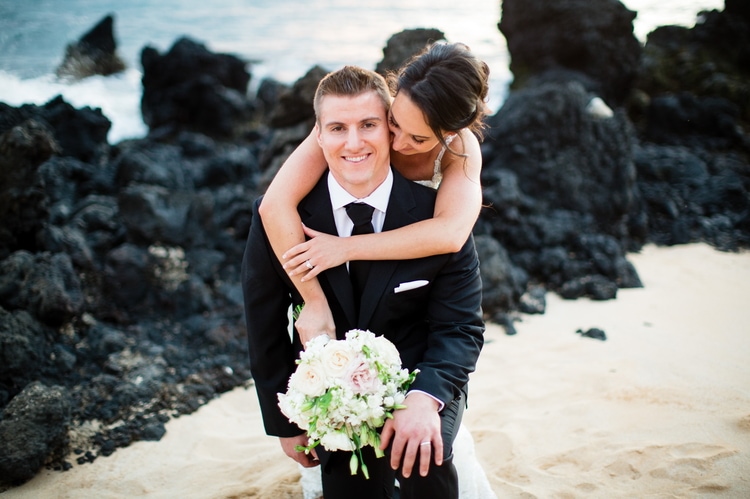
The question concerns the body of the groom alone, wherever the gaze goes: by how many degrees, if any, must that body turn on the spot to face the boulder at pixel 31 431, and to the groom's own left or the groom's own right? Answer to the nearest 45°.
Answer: approximately 135° to the groom's own right

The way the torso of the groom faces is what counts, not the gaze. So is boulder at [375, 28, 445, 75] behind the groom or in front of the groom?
behind

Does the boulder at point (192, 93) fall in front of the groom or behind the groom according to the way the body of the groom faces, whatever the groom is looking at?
behind

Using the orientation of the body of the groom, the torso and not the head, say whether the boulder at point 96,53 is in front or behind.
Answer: behind

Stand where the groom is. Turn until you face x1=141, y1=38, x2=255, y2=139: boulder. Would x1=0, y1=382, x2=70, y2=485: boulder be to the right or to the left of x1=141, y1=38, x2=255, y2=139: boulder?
left

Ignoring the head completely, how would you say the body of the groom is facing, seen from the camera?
toward the camera
